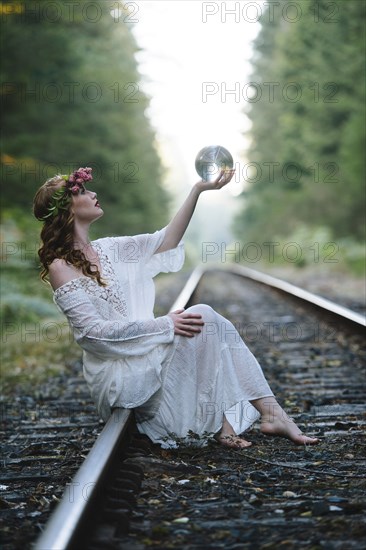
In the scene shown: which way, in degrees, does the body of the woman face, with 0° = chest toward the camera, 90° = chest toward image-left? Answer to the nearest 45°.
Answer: approximately 270°

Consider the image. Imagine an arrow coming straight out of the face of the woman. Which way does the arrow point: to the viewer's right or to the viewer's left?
to the viewer's right
